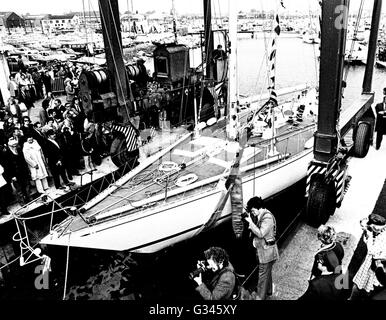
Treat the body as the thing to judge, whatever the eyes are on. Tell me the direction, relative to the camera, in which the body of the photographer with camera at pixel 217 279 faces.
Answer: to the viewer's left

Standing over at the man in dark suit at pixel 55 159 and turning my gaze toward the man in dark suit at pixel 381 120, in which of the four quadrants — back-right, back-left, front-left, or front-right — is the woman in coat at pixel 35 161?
back-right

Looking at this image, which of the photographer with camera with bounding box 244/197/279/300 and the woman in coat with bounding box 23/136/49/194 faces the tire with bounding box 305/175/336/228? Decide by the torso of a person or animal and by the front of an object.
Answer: the woman in coat

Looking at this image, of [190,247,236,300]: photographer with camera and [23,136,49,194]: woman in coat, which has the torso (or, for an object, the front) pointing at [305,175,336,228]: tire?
the woman in coat

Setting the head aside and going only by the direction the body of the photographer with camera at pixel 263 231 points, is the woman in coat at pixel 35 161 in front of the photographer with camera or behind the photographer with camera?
in front

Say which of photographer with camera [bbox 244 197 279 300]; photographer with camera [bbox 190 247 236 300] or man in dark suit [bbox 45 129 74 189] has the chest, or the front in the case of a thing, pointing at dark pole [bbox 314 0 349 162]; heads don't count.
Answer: the man in dark suit

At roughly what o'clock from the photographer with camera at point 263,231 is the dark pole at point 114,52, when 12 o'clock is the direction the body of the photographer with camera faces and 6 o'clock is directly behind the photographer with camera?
The dark pole is roughly at 2 o'clock from the photographer with camera.

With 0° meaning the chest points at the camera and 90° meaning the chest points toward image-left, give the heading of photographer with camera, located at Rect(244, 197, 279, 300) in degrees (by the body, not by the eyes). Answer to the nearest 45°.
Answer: approximately 90°

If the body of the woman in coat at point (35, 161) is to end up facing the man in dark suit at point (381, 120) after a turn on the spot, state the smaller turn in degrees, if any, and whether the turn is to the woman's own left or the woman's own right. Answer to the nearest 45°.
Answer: approximately 45° to the woman's own left

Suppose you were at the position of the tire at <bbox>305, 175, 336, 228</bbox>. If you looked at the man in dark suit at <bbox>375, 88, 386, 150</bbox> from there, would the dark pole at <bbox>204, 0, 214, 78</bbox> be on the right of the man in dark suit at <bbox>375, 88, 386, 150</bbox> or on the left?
left
